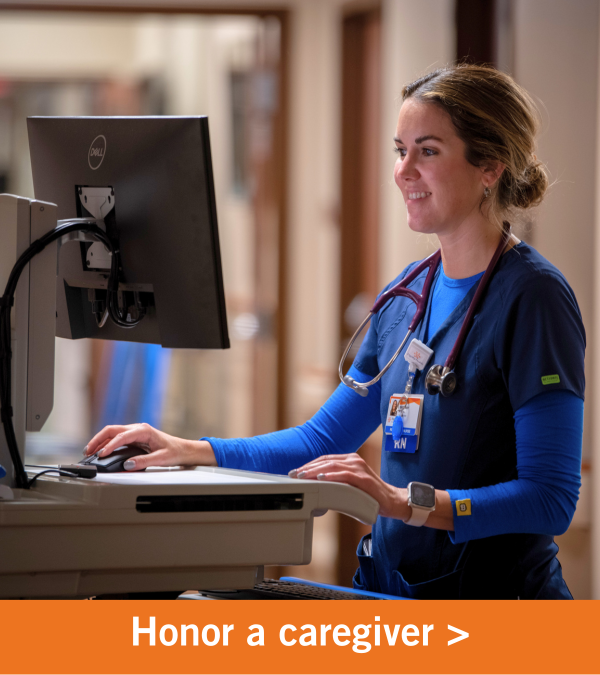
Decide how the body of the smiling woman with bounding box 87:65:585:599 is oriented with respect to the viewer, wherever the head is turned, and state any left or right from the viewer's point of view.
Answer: facing the viewer and to the left of the viewer

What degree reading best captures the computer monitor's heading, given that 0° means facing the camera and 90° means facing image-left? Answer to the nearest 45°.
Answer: approximately 225°

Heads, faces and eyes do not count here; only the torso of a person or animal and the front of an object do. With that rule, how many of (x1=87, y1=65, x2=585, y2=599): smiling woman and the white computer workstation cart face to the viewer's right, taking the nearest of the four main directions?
1

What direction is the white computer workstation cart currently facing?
to the viewer's right

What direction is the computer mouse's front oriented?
to the viewer's left
